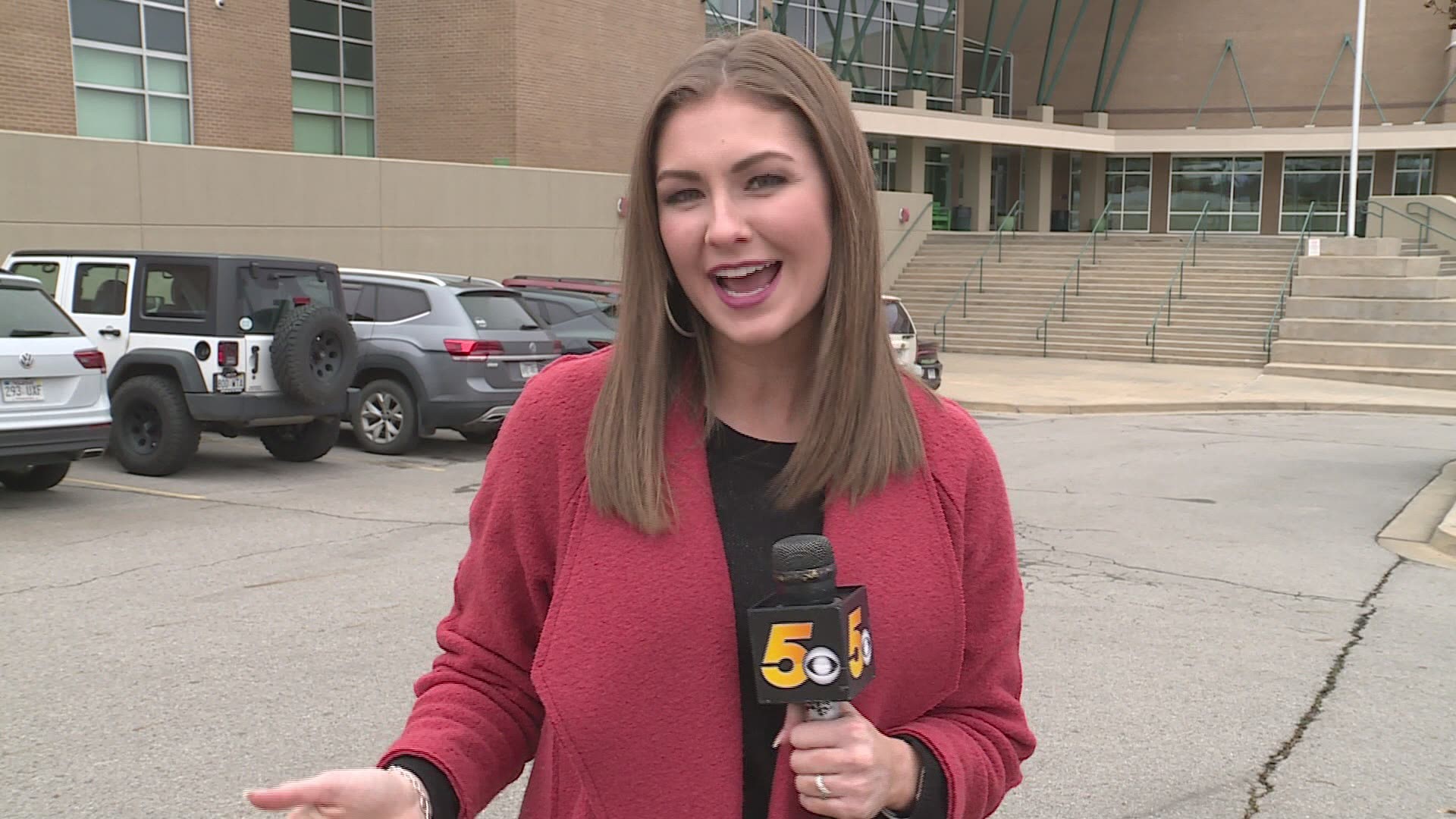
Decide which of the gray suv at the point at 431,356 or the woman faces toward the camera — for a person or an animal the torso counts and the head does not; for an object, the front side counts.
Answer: the woman

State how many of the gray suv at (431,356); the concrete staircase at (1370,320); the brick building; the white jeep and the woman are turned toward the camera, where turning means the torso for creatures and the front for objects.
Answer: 3

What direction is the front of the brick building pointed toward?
toward the camera

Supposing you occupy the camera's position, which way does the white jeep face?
facing away from the viewer and to the left of the viewer

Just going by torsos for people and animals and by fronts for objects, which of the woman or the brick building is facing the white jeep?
the brick building

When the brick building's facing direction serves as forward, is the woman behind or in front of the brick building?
in front

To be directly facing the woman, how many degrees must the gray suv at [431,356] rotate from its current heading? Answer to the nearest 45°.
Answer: approximately 135° to its left

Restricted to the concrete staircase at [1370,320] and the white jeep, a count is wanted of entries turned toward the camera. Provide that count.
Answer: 1

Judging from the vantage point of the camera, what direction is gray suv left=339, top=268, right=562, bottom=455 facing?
facing away from the viewer and to the left of the viewer

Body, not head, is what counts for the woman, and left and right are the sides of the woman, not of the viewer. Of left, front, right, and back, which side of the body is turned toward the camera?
front

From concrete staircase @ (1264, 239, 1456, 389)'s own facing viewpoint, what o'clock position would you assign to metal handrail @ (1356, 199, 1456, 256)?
The metal handrail is roughly at 6 o'clock from the concrete staircase.

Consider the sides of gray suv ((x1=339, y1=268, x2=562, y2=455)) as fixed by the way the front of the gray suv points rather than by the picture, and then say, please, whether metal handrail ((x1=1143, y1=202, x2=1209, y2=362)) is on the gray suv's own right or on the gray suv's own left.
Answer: on the gray suv's own right

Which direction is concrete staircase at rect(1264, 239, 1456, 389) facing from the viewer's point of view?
toward the camera

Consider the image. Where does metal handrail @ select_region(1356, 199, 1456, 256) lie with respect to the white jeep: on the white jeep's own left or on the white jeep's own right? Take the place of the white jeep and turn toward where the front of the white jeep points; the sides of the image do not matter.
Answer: on the white jeep's own right
